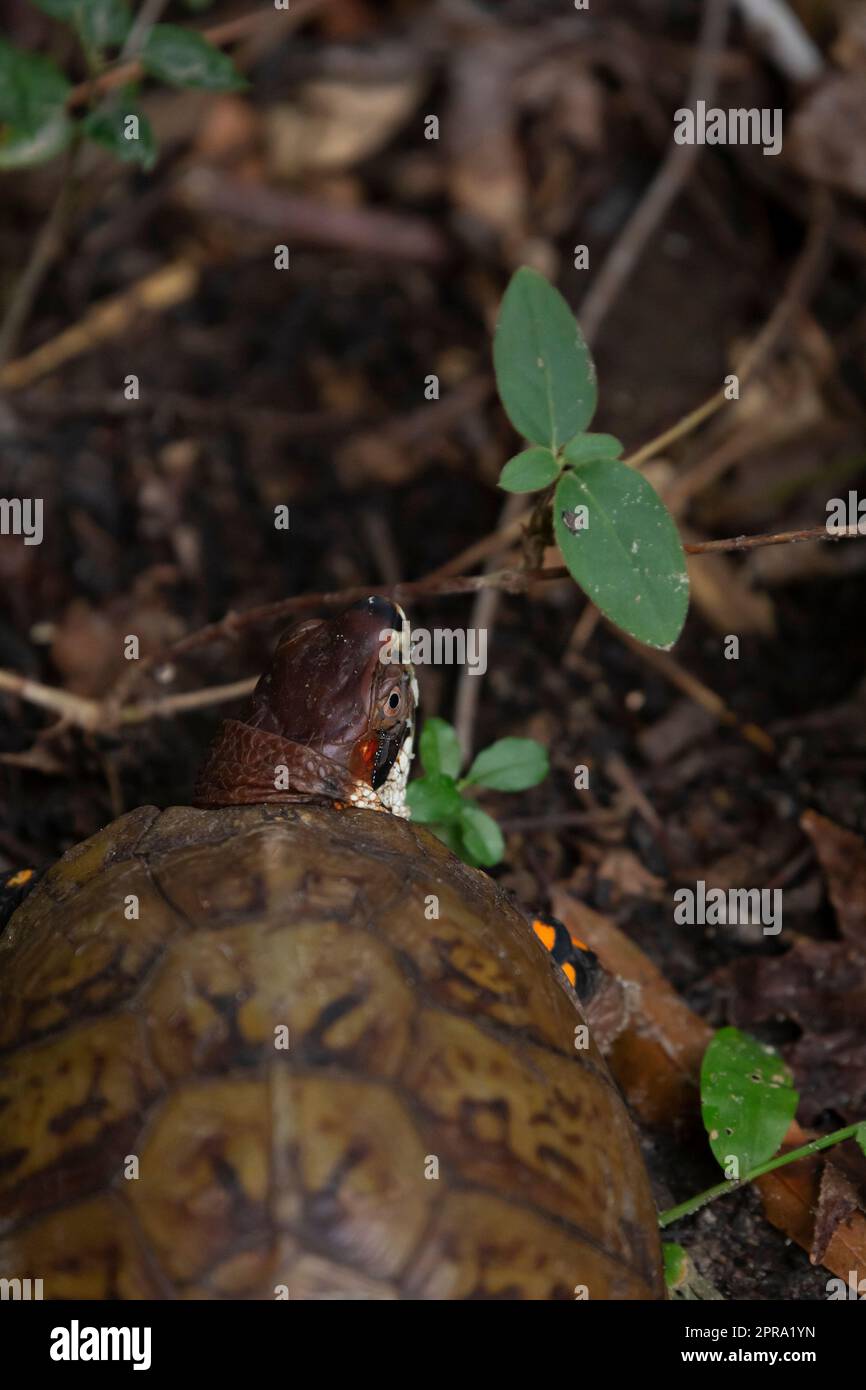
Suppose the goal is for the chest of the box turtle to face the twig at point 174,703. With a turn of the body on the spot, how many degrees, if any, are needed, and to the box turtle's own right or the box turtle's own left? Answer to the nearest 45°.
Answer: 0° — it already faces it

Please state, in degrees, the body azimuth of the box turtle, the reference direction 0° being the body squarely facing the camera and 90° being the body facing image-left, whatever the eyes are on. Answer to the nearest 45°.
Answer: approximately 180°
